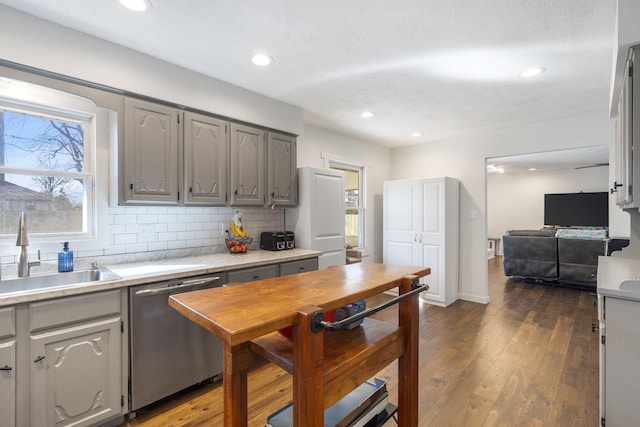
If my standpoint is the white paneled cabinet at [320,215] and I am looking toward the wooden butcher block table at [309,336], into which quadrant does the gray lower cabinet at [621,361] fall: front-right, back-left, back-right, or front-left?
front-left

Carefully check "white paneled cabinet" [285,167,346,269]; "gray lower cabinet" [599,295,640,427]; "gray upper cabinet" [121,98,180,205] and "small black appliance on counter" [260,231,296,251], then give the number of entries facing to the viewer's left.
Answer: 1

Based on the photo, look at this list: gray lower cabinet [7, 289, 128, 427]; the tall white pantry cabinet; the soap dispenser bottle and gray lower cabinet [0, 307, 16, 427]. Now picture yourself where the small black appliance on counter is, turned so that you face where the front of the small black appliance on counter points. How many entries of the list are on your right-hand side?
3

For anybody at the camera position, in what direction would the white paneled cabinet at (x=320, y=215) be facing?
facing the viewer and to the right of the viewer

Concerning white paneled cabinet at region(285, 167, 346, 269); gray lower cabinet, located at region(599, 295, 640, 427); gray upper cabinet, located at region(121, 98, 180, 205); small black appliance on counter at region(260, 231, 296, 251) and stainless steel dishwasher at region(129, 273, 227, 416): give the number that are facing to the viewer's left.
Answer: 1

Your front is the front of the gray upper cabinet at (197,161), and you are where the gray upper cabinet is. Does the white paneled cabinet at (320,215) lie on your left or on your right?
on your left

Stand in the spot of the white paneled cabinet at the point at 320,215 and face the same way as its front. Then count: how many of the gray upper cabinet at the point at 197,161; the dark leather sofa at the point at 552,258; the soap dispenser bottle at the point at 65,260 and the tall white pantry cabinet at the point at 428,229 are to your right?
2

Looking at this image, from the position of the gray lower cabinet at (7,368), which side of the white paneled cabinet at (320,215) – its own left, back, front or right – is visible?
right

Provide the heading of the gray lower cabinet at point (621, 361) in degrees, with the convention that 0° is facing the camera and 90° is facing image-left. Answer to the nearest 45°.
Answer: approximately 90°

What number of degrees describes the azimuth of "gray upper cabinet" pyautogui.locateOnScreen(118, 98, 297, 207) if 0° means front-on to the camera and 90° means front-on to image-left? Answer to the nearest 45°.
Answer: approximately 315°

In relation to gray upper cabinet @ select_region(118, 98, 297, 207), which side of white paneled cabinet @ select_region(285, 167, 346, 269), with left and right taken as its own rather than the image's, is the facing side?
right

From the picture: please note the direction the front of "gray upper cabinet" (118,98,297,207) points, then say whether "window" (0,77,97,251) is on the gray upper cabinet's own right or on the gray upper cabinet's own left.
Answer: on the gray upper cabinet's own right

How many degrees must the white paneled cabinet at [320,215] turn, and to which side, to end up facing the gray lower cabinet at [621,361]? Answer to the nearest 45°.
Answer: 0° — it already faces it

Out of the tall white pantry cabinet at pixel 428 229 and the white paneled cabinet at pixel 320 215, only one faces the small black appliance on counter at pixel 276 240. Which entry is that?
the tall white pantry cabinet
